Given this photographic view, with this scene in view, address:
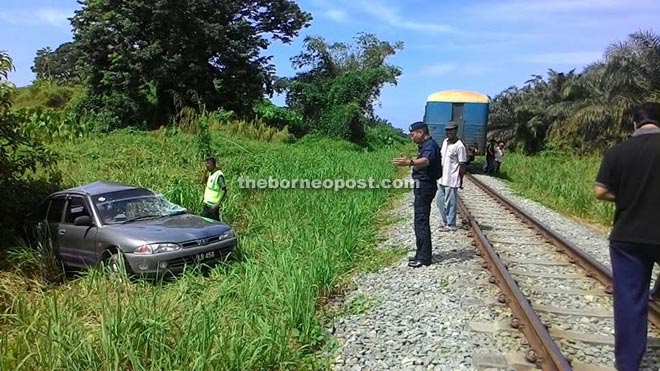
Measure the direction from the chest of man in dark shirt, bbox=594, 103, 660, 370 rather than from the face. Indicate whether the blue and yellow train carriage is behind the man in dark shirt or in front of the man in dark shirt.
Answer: in front

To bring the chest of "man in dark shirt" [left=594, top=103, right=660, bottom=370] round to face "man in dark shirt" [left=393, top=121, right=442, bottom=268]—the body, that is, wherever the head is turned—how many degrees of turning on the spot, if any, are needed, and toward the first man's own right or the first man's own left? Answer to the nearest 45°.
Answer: approximately 45° to the first man's own left

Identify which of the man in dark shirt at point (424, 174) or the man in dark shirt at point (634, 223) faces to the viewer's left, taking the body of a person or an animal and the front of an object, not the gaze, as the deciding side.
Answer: the man in dark shirt at point (424, 174)

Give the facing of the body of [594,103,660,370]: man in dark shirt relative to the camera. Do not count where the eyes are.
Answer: away from the camera

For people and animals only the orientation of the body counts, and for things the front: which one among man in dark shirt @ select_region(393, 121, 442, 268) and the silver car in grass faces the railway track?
the silver car in grass

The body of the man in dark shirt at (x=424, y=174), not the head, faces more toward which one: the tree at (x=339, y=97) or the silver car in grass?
the silver car in grass

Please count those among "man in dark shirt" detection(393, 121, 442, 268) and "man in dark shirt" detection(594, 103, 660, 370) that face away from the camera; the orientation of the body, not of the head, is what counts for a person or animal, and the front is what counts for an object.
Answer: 1

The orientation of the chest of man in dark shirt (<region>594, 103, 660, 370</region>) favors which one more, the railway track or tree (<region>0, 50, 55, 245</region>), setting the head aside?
the railway track

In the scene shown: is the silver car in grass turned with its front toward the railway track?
yes

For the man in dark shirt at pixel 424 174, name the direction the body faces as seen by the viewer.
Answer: to the viewer's left

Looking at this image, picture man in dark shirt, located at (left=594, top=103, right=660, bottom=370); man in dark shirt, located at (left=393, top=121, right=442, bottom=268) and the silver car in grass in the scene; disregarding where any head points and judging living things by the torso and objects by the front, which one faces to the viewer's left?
man in dark shirt, located at (left=393, top=121, right=442, bottom=268)

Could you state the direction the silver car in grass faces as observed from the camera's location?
facing the viewer and to the right of the viewer

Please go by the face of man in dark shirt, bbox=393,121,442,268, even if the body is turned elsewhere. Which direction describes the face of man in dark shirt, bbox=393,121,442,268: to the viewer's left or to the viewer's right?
to the viewer's left
